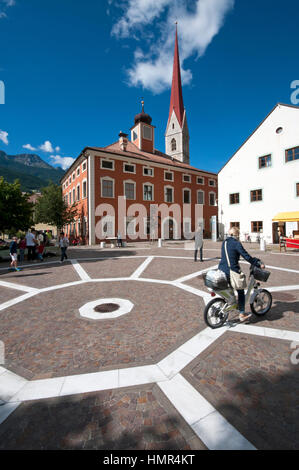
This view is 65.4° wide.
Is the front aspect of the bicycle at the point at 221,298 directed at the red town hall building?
no

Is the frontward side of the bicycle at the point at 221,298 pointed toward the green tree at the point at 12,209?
no

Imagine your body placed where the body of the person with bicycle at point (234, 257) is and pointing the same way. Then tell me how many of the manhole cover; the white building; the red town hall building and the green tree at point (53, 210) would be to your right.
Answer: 0

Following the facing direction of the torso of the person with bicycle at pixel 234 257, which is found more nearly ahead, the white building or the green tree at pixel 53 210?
the white building

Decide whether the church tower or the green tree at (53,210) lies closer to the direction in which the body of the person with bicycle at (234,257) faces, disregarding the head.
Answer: the church tower

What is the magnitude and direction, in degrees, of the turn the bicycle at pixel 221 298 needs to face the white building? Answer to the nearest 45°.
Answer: approximately 45° to its left

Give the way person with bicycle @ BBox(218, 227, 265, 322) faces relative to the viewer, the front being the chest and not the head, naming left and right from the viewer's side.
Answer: facing away from the viewer and to the right of the viewer

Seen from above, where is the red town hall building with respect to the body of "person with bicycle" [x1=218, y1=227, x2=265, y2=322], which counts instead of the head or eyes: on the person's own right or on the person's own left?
on the person's own left

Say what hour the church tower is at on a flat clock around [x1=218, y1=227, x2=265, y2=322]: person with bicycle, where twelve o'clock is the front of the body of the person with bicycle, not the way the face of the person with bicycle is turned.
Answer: The church tower is roughly at 10 o'clock from the person with bicycle.

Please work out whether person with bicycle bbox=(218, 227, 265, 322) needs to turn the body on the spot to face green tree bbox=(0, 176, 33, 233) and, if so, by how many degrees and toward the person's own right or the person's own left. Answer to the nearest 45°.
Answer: approximately 90° to the person's own left

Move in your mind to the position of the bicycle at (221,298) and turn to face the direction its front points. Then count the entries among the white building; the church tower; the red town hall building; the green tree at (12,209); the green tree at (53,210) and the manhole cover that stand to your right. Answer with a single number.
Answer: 0

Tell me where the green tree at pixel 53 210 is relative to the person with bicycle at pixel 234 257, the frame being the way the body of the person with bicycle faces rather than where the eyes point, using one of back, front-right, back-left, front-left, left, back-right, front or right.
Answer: left

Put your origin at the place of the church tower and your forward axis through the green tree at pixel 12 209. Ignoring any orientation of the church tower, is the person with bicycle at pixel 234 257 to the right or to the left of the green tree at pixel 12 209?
left

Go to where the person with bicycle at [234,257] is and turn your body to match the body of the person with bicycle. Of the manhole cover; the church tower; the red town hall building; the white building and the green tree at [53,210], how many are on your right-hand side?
0

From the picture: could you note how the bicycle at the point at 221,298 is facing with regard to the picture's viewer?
facing away from the viewer and to the right of the viewer

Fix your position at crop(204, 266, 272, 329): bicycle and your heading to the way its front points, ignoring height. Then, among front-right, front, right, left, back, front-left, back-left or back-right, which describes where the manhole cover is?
back-left

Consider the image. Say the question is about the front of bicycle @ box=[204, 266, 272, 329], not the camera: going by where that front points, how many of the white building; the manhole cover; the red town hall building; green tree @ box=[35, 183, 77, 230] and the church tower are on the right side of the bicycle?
0

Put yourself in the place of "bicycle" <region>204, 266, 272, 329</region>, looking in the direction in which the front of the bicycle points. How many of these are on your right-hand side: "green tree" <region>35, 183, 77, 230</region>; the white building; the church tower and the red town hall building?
0

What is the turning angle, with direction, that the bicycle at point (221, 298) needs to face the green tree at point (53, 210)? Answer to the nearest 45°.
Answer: approximately 90° to its left
